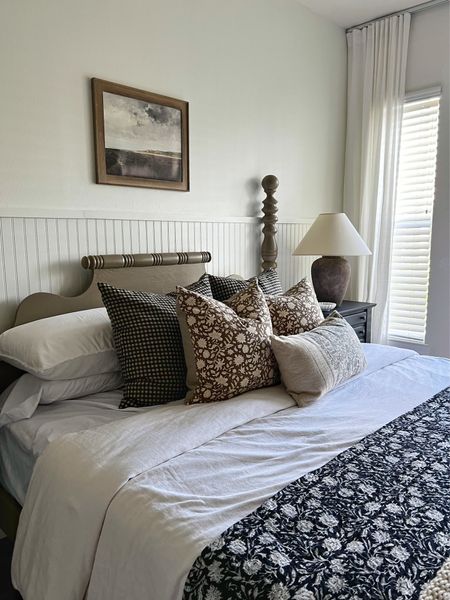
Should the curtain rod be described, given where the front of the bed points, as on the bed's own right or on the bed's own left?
on the bed's own left

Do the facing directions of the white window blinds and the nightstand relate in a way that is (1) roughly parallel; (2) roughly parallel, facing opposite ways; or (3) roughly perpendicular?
roughly perpendicular

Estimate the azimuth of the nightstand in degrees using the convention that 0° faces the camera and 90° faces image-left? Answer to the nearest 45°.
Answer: approximately 315°

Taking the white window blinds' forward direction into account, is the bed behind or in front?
in front

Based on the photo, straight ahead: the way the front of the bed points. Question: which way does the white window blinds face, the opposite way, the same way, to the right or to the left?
to the right

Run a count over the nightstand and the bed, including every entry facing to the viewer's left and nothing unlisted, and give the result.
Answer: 0

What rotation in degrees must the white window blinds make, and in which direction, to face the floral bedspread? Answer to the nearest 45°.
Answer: approximately 45° to its left

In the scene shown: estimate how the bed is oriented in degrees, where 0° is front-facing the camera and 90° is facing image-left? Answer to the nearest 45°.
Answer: approximately 315°

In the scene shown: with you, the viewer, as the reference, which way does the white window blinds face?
facing the viewer and to the left of the viewer

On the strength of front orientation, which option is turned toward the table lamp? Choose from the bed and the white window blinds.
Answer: the white window blinds
